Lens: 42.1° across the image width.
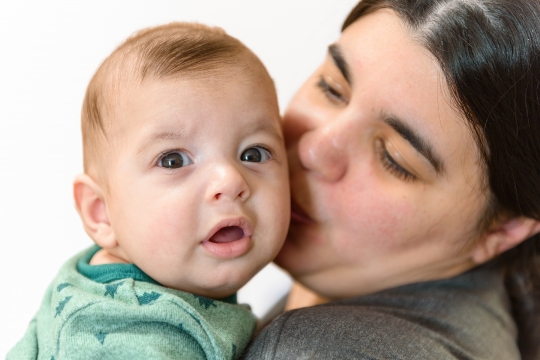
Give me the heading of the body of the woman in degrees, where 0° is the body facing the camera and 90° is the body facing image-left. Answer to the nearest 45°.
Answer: approximately 45°

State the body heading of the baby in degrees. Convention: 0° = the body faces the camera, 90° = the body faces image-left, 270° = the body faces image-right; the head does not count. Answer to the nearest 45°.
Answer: approximately 315°
